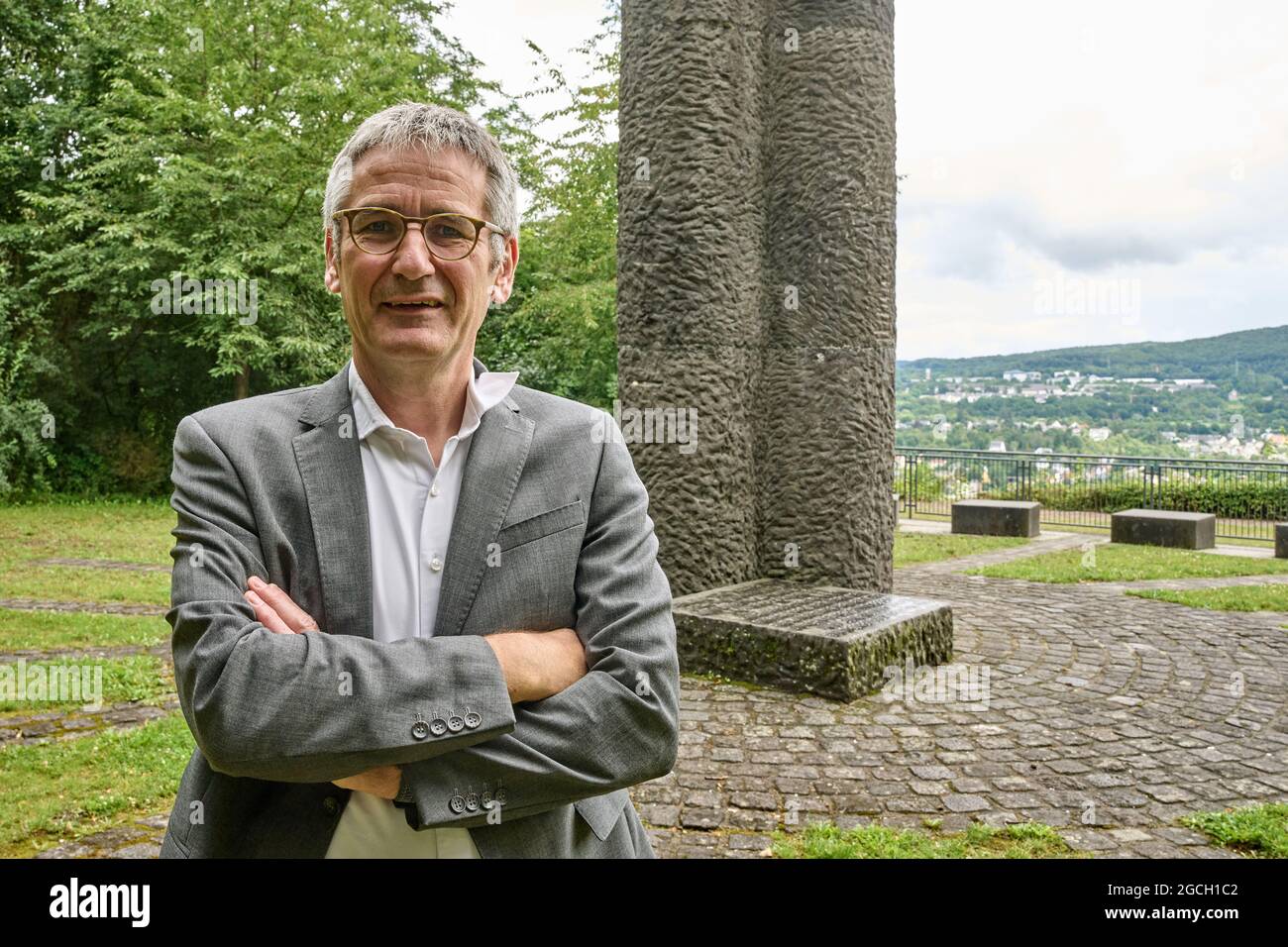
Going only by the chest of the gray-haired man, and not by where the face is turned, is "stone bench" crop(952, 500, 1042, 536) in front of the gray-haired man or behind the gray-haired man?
behind

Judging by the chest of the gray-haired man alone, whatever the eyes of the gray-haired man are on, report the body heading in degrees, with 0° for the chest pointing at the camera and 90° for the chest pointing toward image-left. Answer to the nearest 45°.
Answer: approximately 0°

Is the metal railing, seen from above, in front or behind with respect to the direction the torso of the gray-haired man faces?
behind
